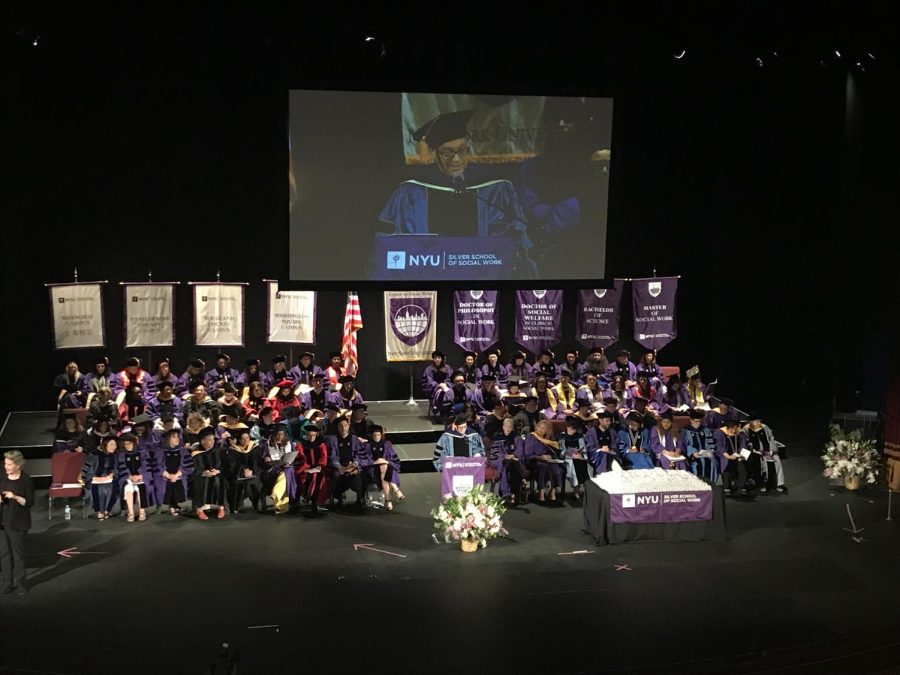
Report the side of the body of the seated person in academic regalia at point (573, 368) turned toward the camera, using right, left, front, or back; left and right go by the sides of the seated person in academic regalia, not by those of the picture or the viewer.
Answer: front

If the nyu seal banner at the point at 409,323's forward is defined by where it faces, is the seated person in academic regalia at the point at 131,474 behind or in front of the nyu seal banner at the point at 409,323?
in front

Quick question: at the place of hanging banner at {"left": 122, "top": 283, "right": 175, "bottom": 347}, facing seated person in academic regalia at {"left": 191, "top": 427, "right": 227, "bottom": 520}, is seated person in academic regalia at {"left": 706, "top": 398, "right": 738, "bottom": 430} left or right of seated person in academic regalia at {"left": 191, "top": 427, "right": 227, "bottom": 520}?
left

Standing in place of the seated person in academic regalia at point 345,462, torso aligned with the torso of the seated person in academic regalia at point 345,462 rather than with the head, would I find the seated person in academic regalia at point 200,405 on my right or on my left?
on my right

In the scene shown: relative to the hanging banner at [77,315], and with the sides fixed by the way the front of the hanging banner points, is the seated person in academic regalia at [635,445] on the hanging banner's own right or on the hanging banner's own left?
on the hanging banner's own left

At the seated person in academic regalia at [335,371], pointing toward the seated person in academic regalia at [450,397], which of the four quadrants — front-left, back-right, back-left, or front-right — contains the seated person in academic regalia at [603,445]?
front-right

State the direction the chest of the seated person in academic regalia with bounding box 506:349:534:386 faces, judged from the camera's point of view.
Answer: toward the camera

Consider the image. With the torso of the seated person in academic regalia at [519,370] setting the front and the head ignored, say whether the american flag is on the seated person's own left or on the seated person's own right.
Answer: on the seated person's own right

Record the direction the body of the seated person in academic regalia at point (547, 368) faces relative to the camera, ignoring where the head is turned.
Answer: toward the camera

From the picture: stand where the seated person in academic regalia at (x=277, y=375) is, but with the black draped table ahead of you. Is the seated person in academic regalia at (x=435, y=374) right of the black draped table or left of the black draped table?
left

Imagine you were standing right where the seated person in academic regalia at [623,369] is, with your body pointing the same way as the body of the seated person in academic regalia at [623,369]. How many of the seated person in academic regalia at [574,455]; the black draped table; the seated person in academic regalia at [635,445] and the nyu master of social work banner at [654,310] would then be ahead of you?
3
